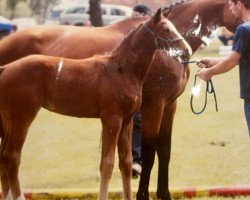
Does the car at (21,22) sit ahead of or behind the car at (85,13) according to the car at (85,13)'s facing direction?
ahead

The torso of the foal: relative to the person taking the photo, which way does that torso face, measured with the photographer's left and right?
facing to the right of the viewer

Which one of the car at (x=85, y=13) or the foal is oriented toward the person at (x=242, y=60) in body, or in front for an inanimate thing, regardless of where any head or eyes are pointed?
the foal

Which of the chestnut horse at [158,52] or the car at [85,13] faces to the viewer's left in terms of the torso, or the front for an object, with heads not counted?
the car

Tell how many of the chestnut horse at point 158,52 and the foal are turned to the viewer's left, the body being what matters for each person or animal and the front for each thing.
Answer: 0

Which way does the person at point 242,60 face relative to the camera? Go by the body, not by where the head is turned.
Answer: to the viewer's left

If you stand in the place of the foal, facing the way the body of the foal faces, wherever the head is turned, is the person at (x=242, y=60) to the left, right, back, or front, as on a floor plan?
front

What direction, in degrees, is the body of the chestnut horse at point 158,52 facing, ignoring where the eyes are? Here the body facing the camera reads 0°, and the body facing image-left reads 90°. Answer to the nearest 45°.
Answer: approximately 270°

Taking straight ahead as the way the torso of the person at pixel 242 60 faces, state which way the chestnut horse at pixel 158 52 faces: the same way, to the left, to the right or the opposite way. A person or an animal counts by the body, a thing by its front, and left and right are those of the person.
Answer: the opposite way

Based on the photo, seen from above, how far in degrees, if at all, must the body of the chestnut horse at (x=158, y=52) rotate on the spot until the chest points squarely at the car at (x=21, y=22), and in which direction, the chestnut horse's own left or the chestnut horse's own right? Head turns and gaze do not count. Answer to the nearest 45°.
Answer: approximately 90° to the chestnut horse's own left

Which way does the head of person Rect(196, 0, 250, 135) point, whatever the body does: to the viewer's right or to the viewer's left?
to the viewer's left

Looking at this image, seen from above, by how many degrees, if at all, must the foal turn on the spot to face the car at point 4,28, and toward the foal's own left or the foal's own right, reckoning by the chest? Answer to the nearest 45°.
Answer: approximately 90° to the foal's own left

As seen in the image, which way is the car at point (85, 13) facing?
to the viewer's left
